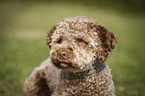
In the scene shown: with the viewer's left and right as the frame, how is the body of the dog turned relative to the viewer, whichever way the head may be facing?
facing the viewer and to the right of the viewer
